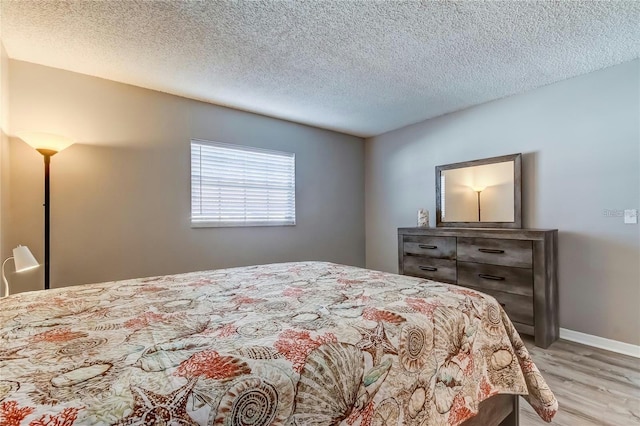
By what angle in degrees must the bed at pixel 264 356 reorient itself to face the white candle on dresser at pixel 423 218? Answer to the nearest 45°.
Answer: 0° — it already faces it

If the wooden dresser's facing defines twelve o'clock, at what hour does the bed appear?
The bed is roughly at 11 o'clock from the wooden dresser.

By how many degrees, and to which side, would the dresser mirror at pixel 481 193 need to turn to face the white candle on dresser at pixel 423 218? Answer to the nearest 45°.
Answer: approximately 45° to its right

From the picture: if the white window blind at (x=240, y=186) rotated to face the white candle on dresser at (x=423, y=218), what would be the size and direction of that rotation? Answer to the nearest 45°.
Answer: approximately 45° to its left

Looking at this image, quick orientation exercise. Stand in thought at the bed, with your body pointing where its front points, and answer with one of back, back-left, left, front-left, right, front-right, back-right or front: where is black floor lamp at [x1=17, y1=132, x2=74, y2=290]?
left

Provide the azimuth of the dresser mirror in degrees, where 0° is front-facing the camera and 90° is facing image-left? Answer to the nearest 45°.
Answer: approximately 45°

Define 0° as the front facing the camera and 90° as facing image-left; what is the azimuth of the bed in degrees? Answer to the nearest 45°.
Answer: approximately 225°

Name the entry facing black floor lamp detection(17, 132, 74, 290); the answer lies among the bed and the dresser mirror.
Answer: the dresser mirror

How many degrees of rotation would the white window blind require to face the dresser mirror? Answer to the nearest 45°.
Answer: approximately 45° to its left
